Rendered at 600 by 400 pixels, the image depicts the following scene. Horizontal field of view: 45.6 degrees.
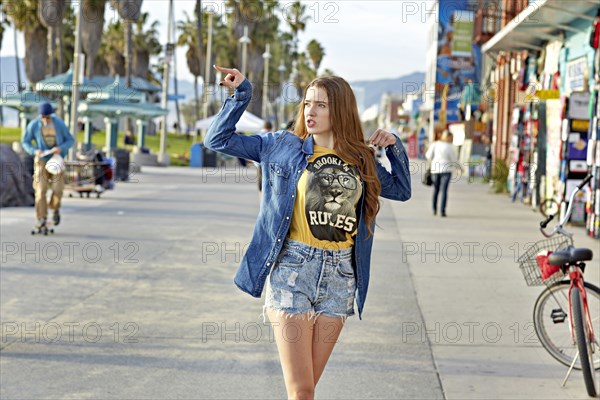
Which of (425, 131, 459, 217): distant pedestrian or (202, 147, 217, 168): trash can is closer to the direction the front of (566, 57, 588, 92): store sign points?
the distant pedestrian

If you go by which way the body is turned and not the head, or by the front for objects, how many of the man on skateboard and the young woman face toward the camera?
2

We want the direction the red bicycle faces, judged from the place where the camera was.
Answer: facing away from the viewer

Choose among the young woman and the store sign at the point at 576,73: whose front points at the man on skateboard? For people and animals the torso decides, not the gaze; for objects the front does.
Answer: the store sign

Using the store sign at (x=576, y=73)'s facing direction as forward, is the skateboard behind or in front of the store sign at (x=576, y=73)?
in front

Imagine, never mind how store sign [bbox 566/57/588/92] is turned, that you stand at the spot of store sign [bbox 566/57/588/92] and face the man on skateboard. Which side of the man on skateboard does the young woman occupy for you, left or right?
left

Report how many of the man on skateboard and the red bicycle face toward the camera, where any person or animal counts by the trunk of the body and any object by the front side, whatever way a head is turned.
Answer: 1
